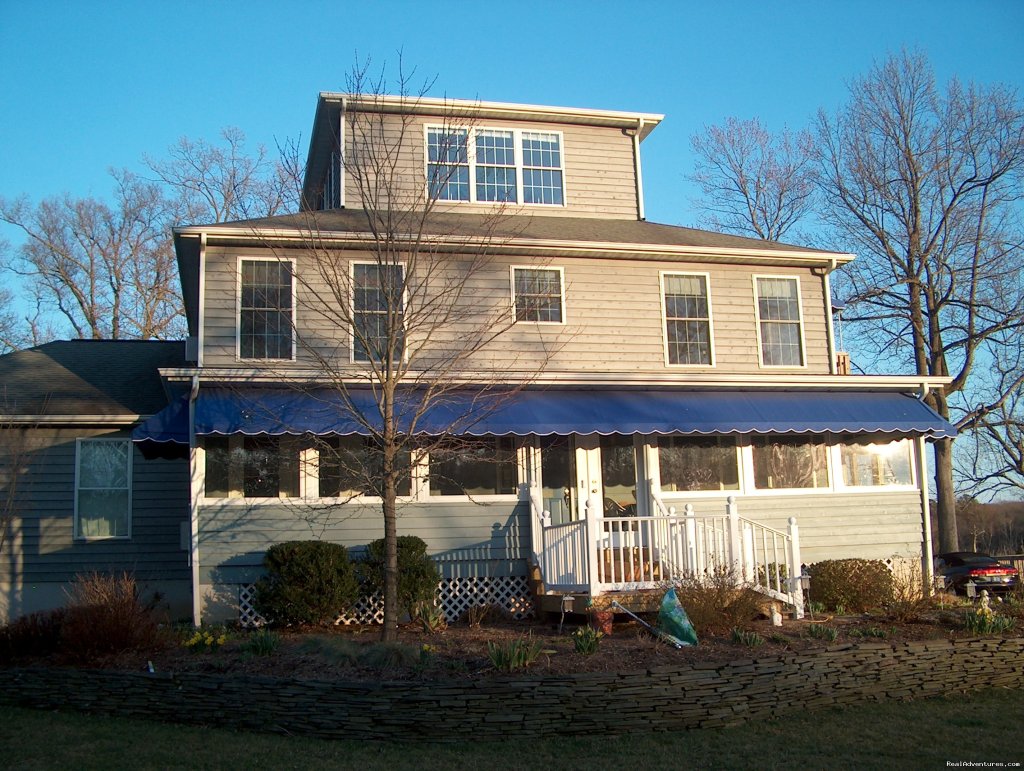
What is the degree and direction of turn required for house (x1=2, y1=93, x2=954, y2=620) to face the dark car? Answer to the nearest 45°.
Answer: approximately 135° to its left

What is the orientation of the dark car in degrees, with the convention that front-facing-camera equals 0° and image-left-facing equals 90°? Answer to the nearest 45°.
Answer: approximately 135°

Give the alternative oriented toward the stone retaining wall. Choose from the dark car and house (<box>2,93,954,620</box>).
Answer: the house

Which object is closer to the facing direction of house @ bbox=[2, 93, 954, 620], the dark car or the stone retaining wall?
the stone retaining wall

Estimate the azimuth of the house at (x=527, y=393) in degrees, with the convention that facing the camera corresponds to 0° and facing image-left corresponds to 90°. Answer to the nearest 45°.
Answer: approximately 0°

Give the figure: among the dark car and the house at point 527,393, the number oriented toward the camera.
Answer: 1

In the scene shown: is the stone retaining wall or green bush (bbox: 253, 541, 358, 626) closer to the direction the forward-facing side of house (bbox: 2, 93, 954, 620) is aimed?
the stone retaining wall

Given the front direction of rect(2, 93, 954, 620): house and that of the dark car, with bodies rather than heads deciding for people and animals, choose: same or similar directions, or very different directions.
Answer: very different directions

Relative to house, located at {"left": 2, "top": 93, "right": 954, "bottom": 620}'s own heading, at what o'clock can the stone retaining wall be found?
The stone retaining wall is roughly at 12 o'clock from the house.
